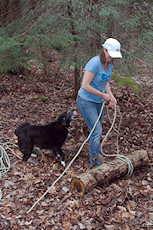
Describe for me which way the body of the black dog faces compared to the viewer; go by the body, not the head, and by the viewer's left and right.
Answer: facing to the right of the viewer

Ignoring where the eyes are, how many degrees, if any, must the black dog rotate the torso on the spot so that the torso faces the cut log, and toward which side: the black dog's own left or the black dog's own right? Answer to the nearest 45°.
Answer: approximately 45° to the black dog's own right

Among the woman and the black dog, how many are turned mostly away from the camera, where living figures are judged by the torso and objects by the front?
0
